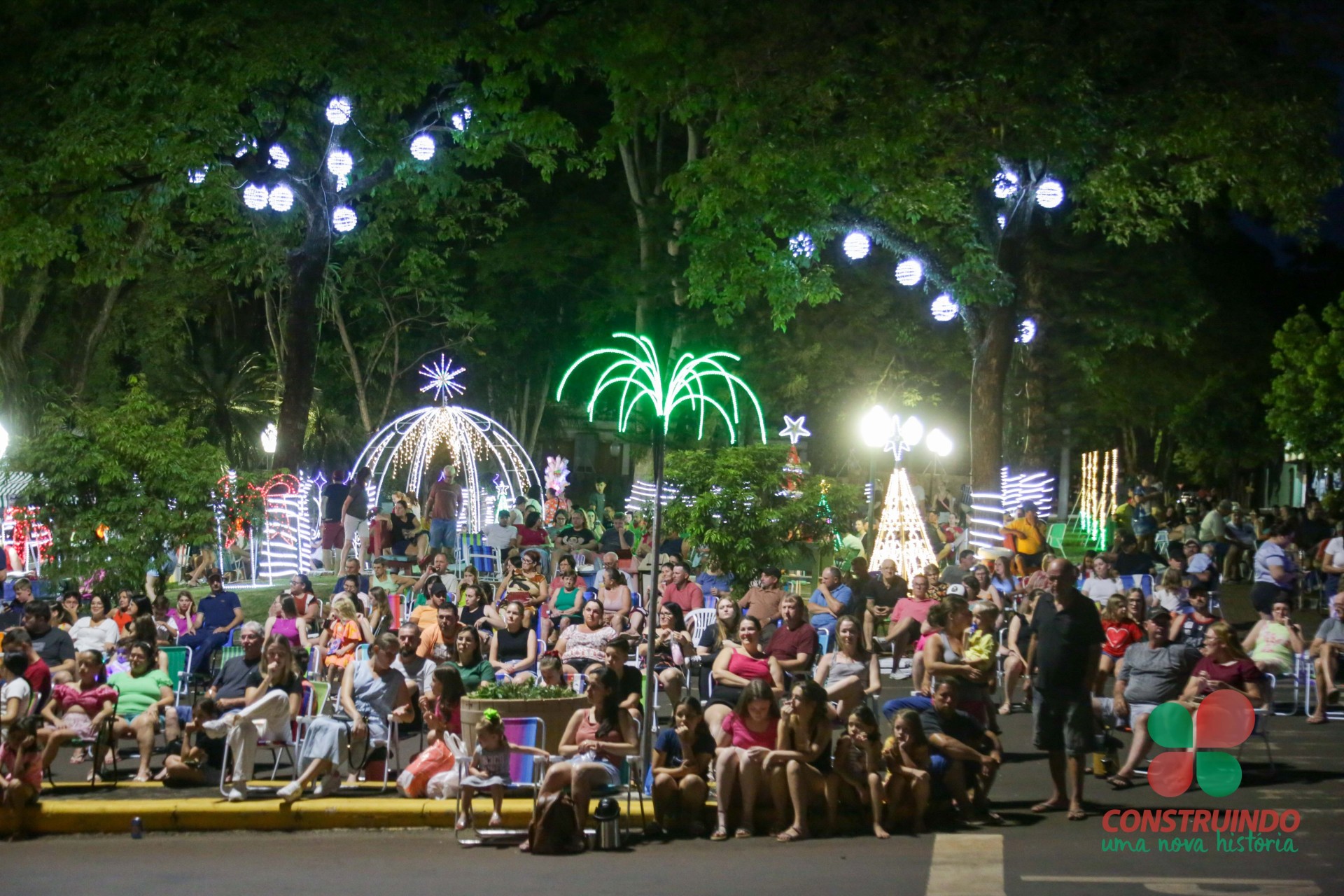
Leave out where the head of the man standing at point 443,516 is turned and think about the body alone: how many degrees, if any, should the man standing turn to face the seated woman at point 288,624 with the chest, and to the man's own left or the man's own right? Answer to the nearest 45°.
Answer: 0° — they already face them

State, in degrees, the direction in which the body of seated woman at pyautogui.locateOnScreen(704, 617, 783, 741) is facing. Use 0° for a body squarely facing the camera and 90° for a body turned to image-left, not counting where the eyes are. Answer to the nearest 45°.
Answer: approximately 0°

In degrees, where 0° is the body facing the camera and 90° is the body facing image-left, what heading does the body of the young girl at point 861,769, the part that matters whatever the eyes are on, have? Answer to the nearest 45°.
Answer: approximately 0°

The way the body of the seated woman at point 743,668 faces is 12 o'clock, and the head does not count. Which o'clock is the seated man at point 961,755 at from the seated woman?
The seated man is roughly at 11 o'clock from the seated woman.

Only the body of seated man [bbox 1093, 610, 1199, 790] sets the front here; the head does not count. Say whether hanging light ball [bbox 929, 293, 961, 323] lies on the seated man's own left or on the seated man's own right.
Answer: on the seated man's own right

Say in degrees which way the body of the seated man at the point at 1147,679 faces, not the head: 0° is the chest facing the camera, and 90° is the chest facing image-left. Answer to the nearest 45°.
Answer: approximately 45°

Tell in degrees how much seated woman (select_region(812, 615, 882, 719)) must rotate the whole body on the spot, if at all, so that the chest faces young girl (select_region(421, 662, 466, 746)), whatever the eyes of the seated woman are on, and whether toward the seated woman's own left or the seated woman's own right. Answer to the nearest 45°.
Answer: approximately 90° to the seated woman's own right

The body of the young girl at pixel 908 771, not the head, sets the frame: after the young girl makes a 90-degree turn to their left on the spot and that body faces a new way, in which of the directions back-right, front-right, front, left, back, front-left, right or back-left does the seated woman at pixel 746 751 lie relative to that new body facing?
back
